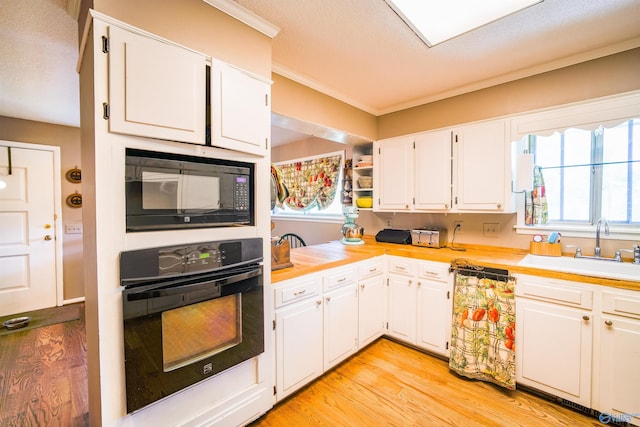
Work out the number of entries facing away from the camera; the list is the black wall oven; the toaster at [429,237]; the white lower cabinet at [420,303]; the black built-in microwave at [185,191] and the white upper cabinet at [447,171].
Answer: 0

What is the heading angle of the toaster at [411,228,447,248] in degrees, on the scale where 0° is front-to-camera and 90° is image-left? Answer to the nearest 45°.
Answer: approximately 45°

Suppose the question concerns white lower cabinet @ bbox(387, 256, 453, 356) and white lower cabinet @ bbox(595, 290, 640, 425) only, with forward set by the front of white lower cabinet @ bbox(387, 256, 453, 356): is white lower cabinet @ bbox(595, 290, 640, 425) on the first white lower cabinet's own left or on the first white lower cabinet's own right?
on the first white lower cabinet's own left

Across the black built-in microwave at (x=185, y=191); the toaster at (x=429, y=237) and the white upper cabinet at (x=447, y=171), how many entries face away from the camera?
0

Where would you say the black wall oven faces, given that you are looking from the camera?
facing the viewer and to the right of the viewer

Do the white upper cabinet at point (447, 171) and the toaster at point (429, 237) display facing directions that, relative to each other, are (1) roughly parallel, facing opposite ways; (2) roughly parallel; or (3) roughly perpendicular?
roughly parallel

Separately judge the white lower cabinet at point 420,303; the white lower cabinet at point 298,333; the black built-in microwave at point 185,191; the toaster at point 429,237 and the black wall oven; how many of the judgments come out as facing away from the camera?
0

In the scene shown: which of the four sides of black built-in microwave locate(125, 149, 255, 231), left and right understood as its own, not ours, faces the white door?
back

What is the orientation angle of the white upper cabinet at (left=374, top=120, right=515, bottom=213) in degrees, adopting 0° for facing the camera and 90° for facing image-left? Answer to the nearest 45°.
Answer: approximately 45°

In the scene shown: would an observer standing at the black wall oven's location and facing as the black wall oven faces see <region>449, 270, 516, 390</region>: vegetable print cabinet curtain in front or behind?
in front

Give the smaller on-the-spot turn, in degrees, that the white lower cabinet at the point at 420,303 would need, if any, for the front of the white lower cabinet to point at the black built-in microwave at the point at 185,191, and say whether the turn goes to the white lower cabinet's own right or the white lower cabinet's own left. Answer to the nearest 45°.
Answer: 0° — it already faces it

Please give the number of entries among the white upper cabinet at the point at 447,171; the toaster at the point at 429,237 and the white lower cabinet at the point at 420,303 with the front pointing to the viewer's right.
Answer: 0

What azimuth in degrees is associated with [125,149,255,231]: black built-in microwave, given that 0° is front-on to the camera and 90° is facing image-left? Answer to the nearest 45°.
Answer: approximately 315°

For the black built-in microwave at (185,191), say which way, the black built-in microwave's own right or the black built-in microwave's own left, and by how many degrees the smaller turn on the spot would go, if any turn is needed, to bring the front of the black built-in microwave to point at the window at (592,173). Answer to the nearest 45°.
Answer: approximately 45° to the black built-in microwave's own left
